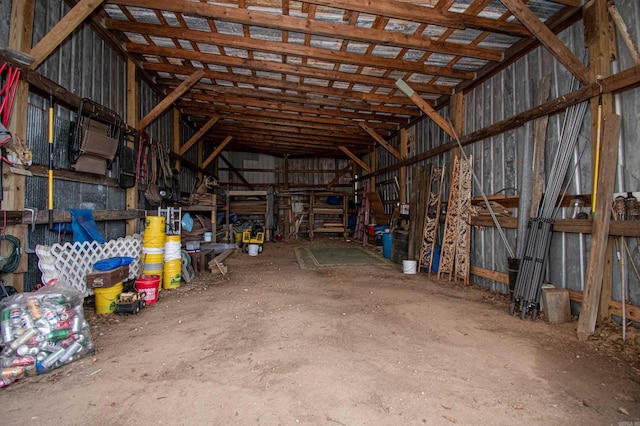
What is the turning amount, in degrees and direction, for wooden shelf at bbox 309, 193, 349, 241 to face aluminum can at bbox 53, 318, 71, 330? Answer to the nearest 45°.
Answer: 0° — it already faces it

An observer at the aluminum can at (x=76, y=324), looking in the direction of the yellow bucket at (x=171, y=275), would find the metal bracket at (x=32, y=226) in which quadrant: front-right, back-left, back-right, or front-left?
front-left

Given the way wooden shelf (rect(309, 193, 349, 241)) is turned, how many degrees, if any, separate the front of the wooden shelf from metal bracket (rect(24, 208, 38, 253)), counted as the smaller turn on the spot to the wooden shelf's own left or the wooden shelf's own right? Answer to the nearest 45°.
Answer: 0° — it already faces it

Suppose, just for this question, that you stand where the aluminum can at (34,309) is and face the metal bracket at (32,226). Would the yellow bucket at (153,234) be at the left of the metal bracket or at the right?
right

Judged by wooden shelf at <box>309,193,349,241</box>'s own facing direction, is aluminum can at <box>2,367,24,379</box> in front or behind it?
in front

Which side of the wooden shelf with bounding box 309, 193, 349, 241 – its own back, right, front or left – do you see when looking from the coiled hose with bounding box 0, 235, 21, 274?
front

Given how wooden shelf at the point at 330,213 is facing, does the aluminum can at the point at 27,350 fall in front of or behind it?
in front

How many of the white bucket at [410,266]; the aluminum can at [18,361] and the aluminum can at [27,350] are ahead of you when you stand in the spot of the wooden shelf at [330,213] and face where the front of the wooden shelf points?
3

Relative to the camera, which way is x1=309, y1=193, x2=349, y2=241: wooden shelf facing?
toward the camera

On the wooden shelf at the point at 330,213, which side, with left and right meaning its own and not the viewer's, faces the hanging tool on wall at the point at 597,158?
front
